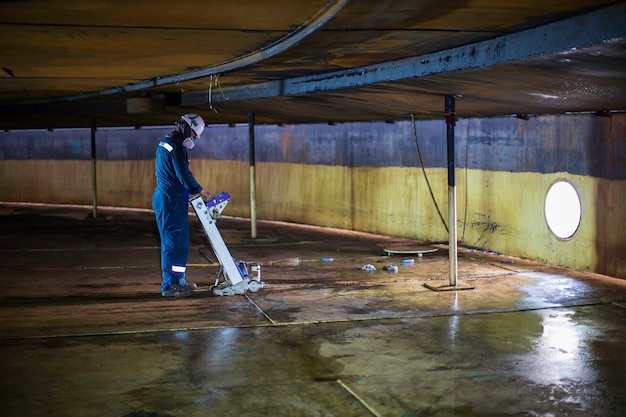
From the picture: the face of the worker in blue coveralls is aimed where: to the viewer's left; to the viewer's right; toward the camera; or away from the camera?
to the viewer's right

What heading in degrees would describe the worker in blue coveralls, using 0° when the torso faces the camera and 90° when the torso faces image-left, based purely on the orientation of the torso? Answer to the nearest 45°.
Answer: approximately 270°

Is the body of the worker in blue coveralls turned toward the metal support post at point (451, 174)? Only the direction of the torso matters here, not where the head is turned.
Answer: yes
